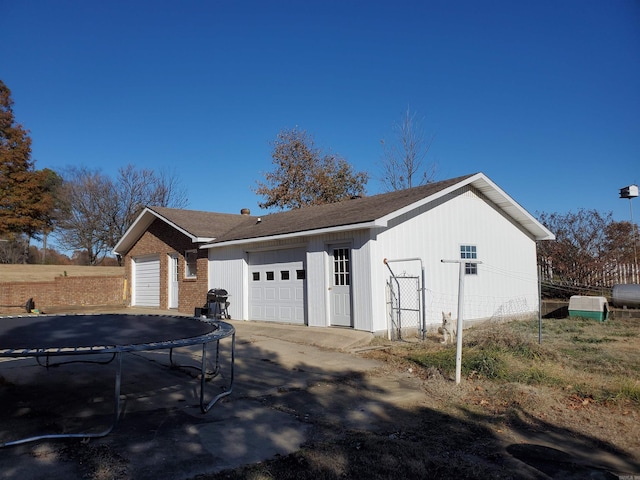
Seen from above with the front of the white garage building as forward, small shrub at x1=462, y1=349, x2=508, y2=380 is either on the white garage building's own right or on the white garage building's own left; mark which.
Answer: on the white garage building's own left

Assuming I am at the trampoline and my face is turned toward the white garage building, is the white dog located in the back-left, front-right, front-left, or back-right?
front-right

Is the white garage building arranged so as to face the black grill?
no

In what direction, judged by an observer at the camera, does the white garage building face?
facing the viewer and to the left of the viewer

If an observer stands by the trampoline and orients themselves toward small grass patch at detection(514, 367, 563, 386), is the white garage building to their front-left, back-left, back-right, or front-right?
front-left

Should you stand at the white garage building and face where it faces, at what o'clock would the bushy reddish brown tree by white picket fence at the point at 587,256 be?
The bushy reddish brown tree by white picket fence is roughly at 6 o'clock from the white garage building.

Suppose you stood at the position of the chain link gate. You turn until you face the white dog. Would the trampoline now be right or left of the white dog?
right

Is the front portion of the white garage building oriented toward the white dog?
no

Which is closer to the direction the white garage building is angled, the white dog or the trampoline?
the trampoline

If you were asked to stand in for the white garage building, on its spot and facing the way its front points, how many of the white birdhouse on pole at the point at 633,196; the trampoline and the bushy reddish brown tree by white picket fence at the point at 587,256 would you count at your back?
2

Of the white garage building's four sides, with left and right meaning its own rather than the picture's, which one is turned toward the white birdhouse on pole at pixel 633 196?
back

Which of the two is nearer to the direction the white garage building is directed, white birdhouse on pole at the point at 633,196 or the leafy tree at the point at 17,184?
the leafy tree

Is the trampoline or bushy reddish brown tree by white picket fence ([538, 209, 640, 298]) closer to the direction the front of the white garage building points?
the trampoline

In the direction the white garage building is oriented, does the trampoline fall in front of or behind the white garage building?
in front

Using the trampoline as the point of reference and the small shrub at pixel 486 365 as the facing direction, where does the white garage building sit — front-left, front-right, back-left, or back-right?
front-left

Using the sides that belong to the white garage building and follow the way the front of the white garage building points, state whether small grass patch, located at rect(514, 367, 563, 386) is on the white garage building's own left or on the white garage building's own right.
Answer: on the white garage building's own left
